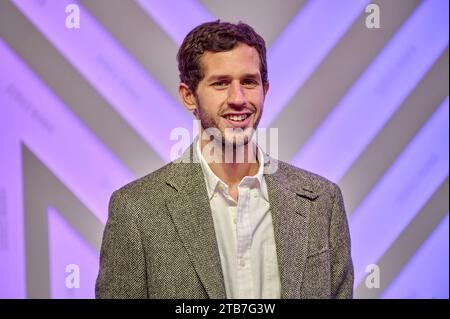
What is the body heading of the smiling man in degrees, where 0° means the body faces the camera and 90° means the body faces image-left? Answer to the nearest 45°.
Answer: approximately 0°
